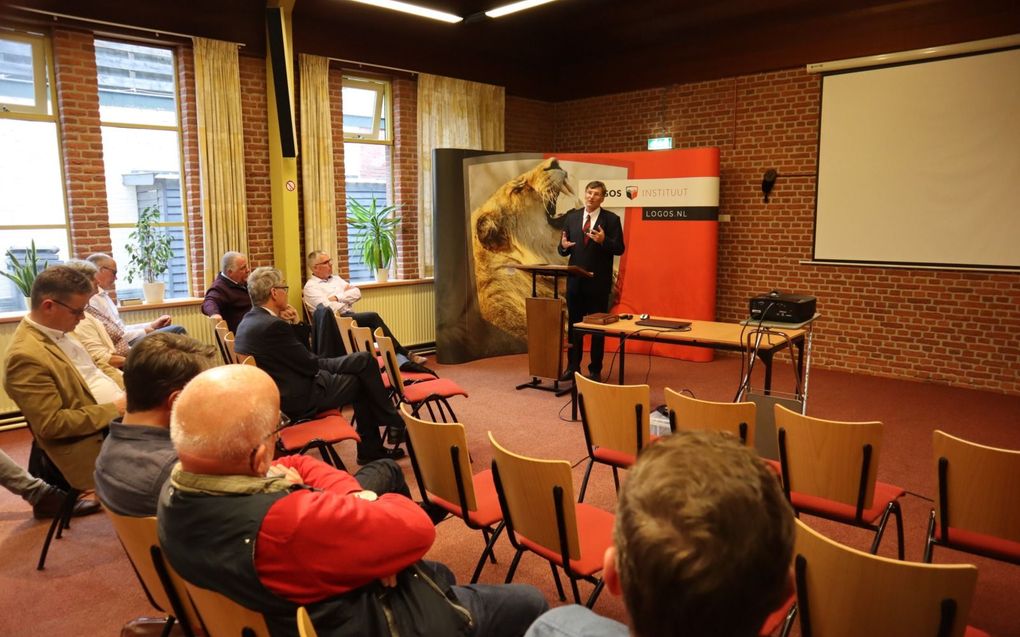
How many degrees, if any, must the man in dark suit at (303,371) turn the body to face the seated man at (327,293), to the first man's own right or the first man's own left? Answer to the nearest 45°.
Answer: approximately 90° to the first man's own left

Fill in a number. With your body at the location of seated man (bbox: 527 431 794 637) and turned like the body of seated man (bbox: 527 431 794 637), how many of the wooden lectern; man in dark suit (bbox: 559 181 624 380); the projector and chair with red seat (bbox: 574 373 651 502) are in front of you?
4

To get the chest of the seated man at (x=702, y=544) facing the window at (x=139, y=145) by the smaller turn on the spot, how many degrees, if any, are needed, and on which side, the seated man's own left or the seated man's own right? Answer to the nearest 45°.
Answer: approximately 45° to the seated man's own left

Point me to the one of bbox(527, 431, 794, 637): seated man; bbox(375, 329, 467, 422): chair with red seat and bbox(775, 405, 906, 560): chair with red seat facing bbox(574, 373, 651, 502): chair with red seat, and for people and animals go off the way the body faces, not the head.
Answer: the seated man

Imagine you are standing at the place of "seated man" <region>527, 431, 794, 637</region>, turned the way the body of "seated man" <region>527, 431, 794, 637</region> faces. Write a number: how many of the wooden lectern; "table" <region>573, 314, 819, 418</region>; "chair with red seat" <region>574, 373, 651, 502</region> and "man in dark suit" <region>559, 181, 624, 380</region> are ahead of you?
4

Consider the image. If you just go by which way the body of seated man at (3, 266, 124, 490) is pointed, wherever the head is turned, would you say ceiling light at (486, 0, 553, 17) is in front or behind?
in front

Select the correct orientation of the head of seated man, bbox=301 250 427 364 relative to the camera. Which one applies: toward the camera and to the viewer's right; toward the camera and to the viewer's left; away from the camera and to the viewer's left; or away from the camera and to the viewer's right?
toward the camera and to the viewer's right

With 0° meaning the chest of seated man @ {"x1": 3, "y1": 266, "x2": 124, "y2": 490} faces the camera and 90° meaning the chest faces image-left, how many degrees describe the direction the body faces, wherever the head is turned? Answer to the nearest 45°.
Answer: approximately 270°

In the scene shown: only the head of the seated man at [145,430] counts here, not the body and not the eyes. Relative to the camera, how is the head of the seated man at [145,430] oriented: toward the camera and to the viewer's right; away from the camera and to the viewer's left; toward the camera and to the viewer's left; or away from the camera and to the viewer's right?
away from the camera and to the viewer's right

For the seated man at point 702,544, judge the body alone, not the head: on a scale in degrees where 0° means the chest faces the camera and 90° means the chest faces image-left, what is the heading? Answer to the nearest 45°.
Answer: approximately 180°

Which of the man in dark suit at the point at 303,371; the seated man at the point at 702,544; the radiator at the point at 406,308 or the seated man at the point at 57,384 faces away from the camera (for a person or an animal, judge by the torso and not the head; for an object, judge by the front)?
the seated man at the point at 702,544

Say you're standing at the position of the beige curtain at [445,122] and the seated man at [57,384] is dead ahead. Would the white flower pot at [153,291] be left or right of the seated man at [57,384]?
right

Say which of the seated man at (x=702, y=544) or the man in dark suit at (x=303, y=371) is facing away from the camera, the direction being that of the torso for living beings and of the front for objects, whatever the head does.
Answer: the seated man

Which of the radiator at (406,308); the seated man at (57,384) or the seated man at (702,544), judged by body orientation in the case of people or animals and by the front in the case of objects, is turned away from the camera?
the seated man at (702,544)

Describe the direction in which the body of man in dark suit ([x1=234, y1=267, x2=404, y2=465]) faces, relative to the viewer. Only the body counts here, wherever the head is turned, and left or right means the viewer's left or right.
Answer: facing to the right of the viewer

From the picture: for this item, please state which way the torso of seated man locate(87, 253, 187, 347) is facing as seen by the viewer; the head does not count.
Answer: to the viewer's right

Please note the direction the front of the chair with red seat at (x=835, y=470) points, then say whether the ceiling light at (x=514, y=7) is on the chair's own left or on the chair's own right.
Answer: on the chair's own left

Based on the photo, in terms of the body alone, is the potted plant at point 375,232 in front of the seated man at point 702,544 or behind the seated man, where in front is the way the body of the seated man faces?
in front

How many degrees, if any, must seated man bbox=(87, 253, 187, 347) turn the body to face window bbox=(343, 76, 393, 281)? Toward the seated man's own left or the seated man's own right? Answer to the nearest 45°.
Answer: approximately 45° to the seated man's own left

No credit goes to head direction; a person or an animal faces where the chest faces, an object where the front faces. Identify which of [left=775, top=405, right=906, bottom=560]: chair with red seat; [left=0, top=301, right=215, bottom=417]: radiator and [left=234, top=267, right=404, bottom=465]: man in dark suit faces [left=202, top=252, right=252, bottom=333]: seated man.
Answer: the radiator

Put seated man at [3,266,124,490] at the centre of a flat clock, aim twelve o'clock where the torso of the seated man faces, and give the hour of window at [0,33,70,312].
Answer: The window is roughly at 9 o'clock from the seated man.
